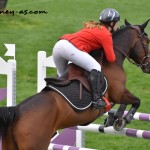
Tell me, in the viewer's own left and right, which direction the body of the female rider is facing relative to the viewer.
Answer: facing away from the viewer and to the right of the viewer
